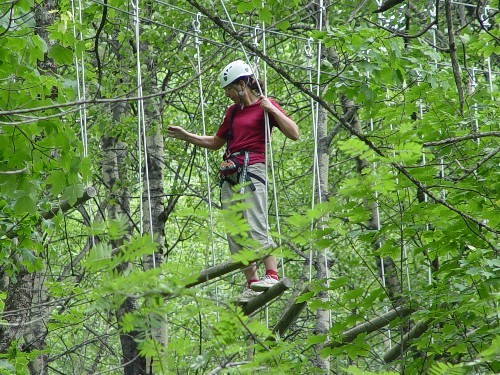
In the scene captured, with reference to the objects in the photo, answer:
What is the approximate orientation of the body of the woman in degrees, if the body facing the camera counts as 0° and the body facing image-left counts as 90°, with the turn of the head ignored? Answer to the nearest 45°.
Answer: approximately 45°

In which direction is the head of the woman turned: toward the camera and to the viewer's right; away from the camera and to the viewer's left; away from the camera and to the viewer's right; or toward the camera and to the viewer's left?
toward the camera and to the viewer's left
